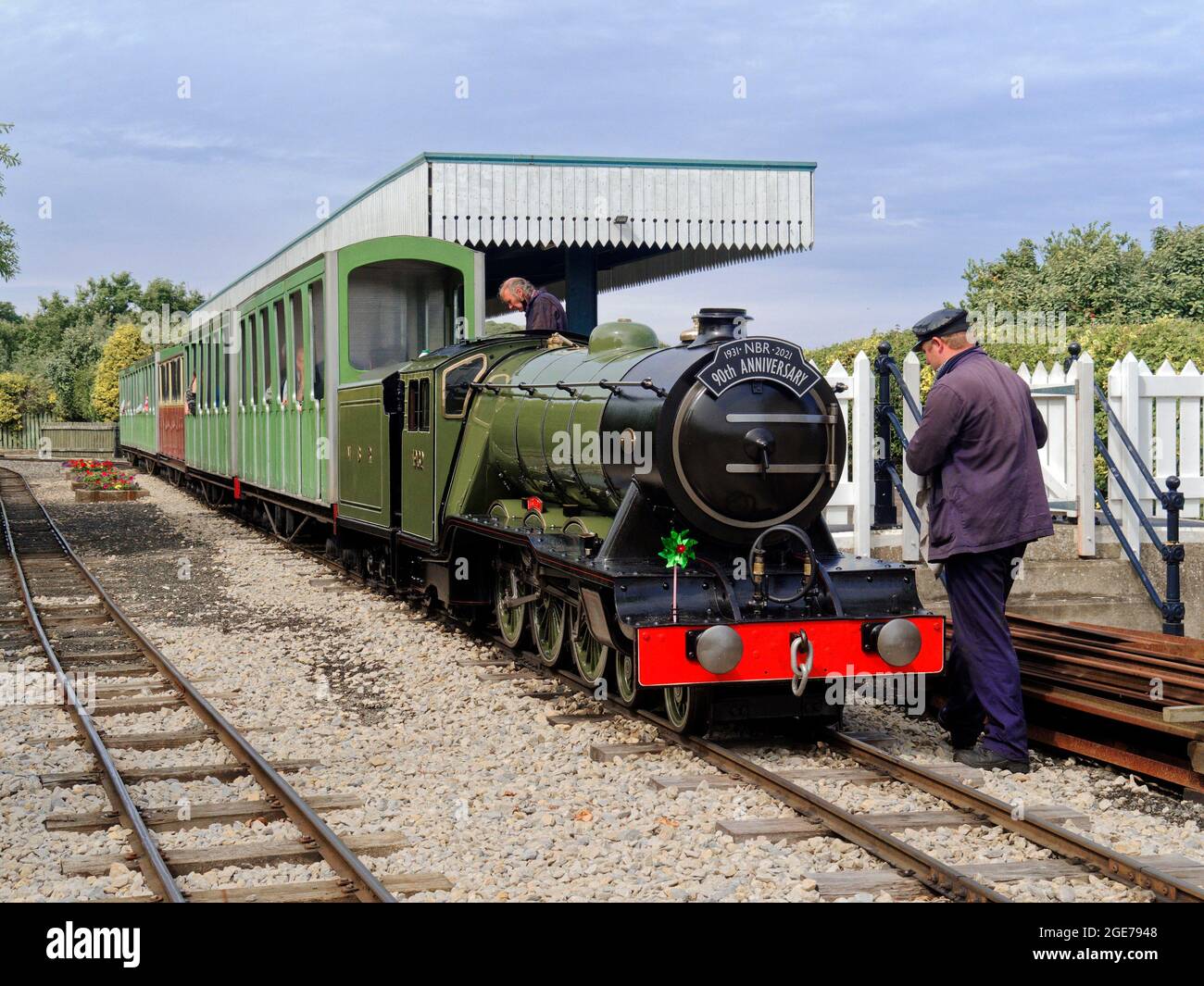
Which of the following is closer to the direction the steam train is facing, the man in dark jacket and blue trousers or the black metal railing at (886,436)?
the man in dark jacket and blue trousers

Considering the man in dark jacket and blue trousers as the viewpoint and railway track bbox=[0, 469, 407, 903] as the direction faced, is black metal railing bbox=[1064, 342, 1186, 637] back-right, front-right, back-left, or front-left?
back-right

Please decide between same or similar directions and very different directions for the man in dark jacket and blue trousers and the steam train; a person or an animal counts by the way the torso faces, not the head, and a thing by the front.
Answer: very different directions

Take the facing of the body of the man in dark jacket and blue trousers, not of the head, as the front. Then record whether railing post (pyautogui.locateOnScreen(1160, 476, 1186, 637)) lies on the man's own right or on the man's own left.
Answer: on the man's own right

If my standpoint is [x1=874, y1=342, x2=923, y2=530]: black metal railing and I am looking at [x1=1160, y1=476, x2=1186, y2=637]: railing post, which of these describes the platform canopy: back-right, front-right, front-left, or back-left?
back-left

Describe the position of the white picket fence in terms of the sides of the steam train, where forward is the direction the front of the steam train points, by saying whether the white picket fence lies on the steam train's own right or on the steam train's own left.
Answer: on the steam train's own left

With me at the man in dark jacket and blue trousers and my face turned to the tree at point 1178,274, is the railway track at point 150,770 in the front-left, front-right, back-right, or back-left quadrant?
back-left

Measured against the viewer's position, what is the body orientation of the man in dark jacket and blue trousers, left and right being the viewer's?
facing away from the viewer and to the left of the viewer
